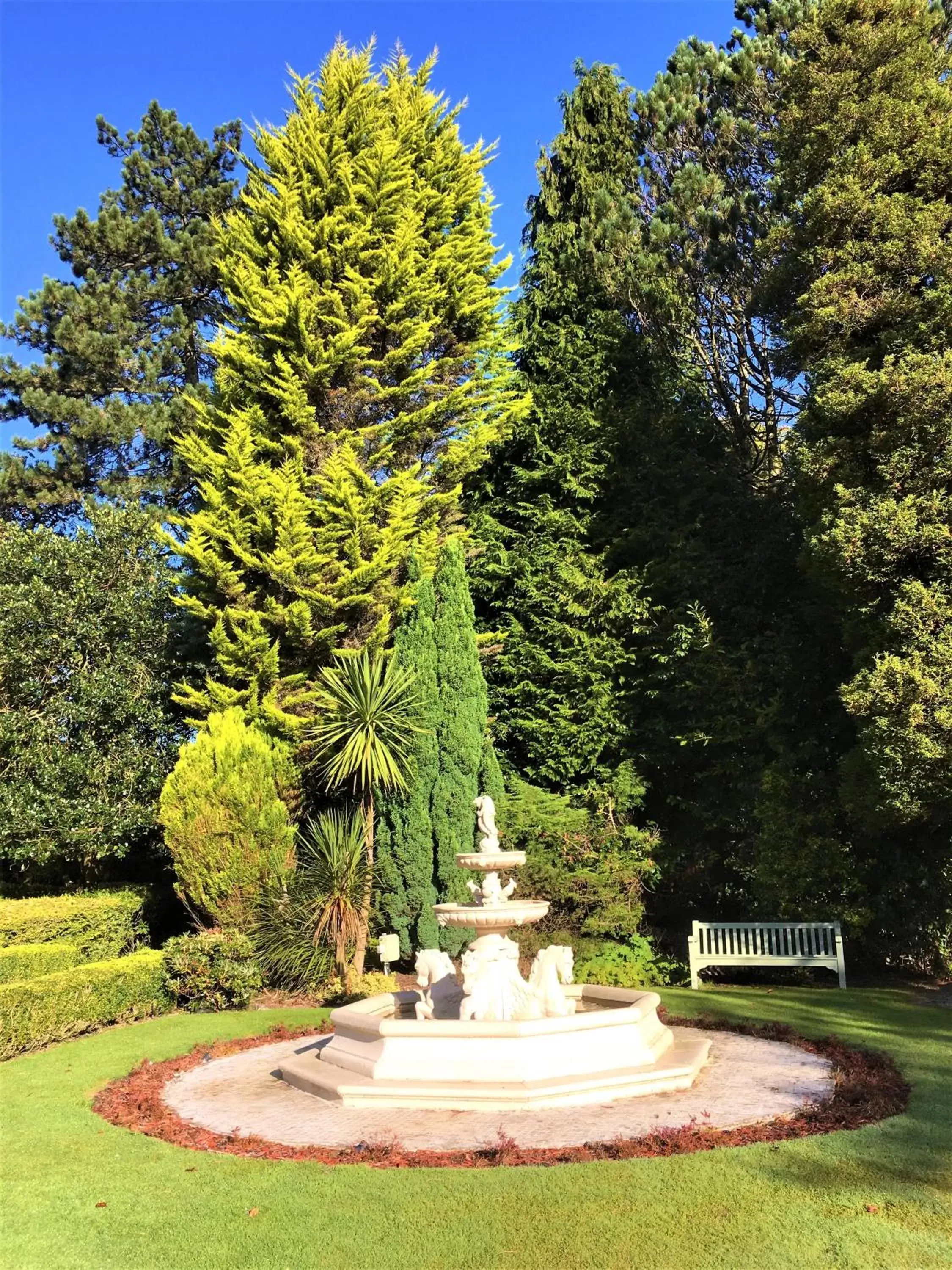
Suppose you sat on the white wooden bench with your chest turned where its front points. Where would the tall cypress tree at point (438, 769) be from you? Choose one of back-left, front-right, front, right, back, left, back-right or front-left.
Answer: right

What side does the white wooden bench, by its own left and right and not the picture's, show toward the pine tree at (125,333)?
right

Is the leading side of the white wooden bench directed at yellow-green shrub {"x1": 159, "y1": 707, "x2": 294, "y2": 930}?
no

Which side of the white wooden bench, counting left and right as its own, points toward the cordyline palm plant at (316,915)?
right

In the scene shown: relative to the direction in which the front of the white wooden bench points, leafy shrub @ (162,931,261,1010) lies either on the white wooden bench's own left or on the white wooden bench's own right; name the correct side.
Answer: on the white wooden bench's own right

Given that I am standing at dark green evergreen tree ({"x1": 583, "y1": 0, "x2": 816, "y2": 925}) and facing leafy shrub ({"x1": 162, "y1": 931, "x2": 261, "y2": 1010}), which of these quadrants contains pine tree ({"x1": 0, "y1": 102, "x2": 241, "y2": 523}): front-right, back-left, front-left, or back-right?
front-right

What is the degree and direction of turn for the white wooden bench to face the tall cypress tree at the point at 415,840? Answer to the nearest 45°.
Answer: approximately 90° to its right

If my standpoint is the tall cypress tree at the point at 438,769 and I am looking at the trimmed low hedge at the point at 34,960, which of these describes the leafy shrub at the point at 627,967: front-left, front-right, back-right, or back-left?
back-left

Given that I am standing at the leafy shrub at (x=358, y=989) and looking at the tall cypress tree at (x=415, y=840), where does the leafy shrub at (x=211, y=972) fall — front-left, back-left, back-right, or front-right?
back-left

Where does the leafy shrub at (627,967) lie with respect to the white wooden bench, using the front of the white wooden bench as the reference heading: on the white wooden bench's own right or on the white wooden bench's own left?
on the white wooden bench's own right

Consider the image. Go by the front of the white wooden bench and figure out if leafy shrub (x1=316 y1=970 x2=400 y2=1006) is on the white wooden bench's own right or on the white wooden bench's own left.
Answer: on the white wooden bench's own right

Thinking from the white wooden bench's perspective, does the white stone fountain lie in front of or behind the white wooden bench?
in front

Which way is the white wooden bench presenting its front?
toward the camera

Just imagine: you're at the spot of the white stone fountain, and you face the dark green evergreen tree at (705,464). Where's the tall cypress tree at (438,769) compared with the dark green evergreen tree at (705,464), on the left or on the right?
left

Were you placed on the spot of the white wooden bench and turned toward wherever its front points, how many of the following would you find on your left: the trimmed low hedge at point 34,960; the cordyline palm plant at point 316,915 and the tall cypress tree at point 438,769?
0
